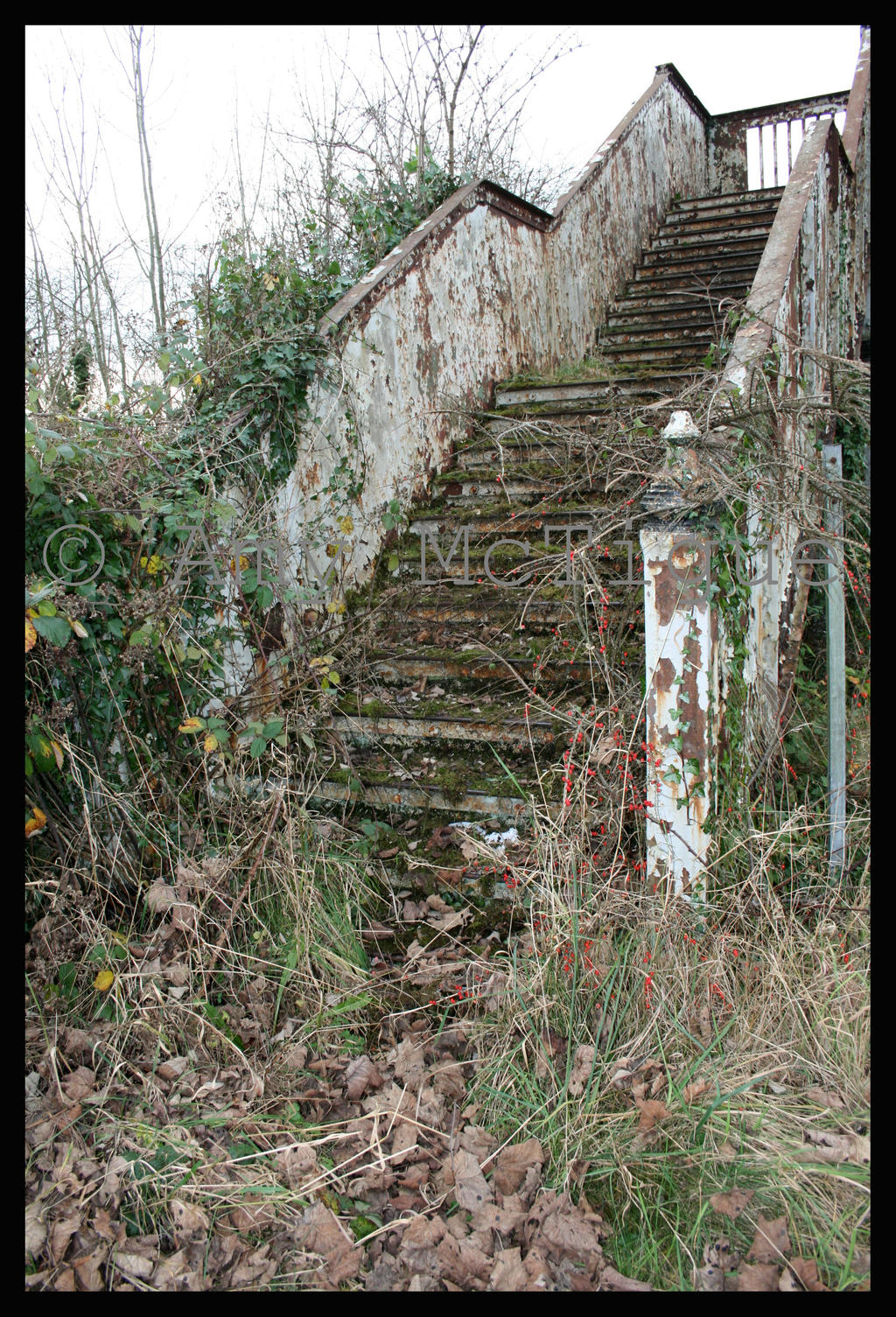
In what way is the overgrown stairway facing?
toward the camera

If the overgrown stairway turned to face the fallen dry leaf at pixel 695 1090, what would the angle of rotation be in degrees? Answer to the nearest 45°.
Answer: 0° — it already faces it

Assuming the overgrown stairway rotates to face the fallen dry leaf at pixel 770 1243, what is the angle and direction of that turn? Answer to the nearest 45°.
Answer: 0° — it already faces it

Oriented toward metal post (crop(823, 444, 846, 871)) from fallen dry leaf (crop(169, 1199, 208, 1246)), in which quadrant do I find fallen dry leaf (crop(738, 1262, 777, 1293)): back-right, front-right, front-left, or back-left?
front-right

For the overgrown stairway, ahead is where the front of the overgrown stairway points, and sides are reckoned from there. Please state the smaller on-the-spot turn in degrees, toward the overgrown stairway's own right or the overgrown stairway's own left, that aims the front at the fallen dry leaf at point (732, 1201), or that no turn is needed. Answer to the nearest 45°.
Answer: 0° — it already faces it

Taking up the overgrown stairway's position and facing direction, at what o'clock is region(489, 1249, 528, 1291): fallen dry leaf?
The fallen dry leaf is roughly at 12 o'clock from the overgrown stairway.

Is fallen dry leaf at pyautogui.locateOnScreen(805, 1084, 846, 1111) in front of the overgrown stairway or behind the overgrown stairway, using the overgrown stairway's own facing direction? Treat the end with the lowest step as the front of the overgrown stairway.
in front

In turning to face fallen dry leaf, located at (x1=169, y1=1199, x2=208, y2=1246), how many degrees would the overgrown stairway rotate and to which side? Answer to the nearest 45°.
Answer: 0° — it already faces it

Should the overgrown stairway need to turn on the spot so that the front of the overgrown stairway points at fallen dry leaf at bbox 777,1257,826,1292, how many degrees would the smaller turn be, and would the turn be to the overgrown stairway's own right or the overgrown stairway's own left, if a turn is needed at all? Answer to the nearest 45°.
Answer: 0° — it already faces it

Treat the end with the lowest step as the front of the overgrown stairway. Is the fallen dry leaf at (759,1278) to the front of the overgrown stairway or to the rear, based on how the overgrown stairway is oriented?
to the front

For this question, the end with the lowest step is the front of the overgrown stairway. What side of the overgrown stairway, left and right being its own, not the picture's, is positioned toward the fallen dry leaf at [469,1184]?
front
